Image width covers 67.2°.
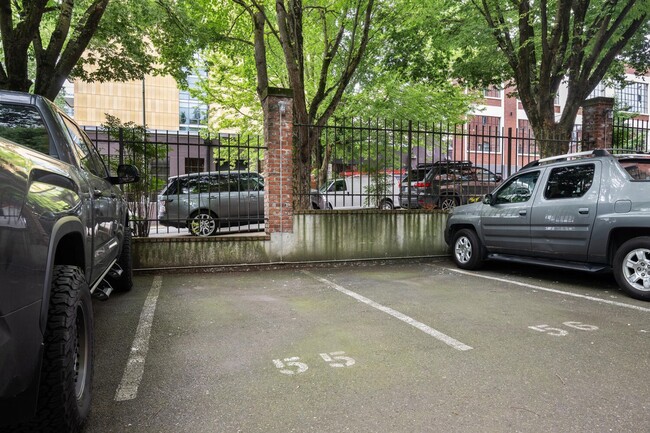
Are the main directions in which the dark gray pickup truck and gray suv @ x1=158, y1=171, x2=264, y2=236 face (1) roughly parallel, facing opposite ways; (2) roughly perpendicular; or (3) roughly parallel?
roughly perpendicular

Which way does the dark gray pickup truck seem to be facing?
away from the camera

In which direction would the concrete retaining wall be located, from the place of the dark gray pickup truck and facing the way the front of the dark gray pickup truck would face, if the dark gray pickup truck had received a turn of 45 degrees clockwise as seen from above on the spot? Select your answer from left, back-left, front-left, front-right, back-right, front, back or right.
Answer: front

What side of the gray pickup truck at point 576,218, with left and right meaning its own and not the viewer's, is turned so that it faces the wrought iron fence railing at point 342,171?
front

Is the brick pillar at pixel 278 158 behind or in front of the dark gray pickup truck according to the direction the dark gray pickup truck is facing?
in front

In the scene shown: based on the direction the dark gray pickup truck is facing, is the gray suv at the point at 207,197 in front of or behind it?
in front
